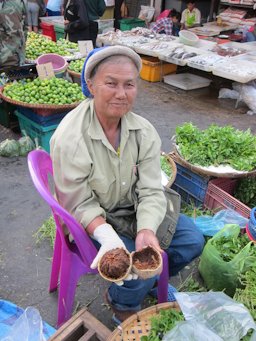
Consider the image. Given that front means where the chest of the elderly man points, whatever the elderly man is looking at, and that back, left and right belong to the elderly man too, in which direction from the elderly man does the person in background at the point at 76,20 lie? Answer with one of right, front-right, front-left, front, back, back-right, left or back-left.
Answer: back-left

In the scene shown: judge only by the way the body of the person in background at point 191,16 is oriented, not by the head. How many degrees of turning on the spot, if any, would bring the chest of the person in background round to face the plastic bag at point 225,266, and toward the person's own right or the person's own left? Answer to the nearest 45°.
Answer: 0° — they already face it

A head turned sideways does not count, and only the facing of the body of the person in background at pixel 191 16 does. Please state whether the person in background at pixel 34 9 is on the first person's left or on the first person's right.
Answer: on the first person's right

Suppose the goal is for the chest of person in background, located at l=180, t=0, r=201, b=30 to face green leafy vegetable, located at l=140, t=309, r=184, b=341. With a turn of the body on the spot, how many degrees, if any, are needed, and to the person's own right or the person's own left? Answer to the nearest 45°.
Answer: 0° — they already face it

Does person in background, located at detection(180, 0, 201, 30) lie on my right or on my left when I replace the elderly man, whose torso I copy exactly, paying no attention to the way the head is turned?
on my left

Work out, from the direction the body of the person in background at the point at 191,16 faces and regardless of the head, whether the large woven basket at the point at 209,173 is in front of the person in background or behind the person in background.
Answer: in front

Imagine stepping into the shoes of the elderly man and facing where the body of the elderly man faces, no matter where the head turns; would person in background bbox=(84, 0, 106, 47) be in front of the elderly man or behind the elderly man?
behind

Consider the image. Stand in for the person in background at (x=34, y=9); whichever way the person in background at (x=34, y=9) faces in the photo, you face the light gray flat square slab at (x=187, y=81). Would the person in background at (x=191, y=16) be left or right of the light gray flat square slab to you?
left

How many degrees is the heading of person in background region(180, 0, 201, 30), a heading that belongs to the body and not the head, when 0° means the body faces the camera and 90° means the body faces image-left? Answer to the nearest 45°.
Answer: approximately 0°

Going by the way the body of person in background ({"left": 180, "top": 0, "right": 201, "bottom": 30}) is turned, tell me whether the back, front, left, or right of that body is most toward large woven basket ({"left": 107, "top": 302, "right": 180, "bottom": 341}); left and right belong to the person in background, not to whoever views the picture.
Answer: front

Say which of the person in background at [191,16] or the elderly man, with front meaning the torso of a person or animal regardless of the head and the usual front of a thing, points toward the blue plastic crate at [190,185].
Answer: the person in background

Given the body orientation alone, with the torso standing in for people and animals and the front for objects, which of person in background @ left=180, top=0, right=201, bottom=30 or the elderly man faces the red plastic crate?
the person in background
